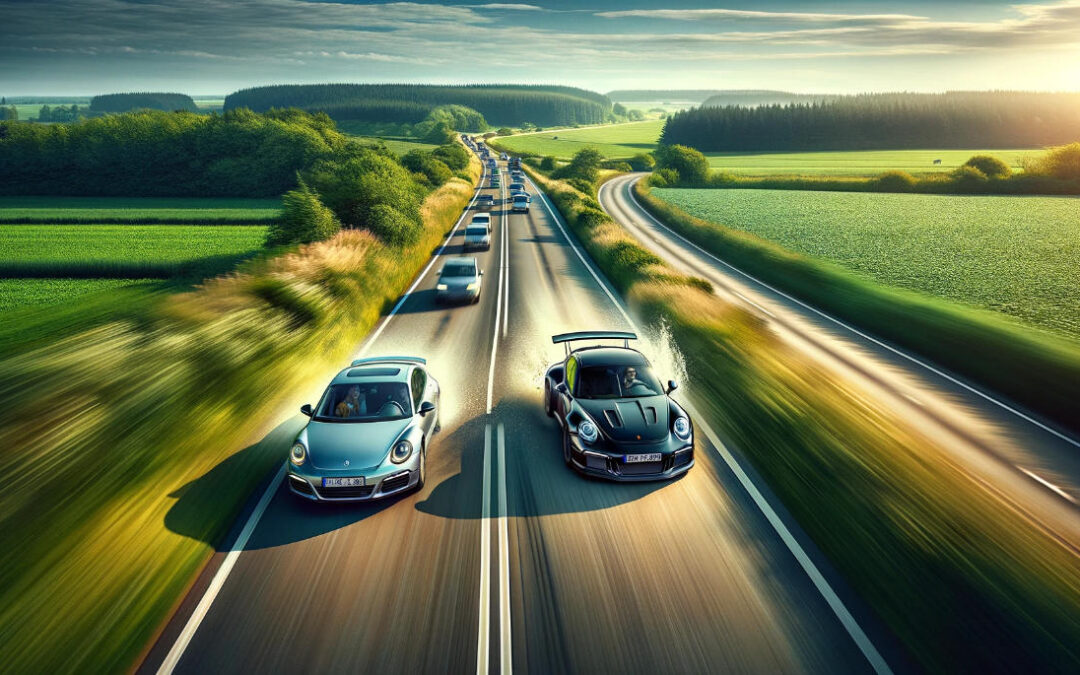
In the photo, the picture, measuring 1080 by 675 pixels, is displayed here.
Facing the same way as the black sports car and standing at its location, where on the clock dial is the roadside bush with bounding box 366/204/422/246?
The roadside bush is roughly at 5 o'clock from the black sports car.

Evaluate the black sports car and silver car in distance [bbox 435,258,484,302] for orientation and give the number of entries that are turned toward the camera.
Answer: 2

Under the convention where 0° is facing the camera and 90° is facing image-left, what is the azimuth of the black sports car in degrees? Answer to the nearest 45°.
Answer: approximately 0°

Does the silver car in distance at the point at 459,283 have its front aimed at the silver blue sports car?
yes

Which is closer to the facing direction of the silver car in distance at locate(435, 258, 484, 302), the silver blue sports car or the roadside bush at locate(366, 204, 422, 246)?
the silver blue sports car

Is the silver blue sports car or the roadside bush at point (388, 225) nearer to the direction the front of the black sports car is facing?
the silver blue sports car

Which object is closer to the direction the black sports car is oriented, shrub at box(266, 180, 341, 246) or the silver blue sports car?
the silver blue sports car

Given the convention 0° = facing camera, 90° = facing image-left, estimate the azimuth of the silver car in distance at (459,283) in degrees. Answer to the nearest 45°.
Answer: approximately 0°

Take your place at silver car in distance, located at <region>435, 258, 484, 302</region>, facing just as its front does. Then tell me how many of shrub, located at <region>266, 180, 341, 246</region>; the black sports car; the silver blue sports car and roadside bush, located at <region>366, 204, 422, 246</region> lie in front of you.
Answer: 2

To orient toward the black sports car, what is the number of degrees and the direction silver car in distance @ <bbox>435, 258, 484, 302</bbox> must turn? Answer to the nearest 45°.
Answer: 0° — it already faces it

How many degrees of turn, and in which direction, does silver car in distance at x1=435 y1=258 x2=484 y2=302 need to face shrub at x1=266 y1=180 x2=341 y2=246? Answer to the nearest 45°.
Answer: approximately 135° to its right

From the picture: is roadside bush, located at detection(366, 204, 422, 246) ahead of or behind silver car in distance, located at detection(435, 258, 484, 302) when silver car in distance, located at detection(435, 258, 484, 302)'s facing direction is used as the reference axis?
behind

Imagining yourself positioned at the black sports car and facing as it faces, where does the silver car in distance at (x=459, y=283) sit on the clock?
The silver car in distance is roughly at 5 o'clock from the black sports car.
